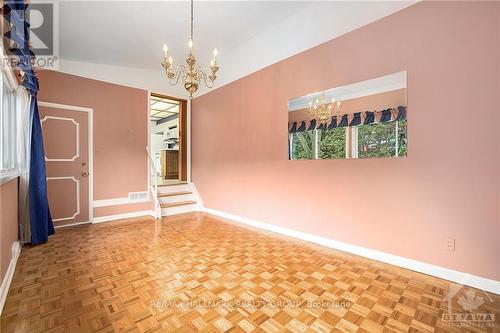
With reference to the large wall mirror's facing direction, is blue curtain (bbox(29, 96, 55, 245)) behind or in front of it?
in front

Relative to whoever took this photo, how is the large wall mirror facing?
facing the viewer and to the left of the viewer

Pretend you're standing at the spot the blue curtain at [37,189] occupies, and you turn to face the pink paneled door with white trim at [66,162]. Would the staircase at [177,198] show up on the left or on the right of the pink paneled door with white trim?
right

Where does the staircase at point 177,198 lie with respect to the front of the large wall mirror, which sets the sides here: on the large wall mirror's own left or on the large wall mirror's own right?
on the large wall mirror's own right

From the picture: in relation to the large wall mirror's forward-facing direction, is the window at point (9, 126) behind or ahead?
ahead

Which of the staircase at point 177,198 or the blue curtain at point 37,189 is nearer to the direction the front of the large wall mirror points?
the blue curtain
